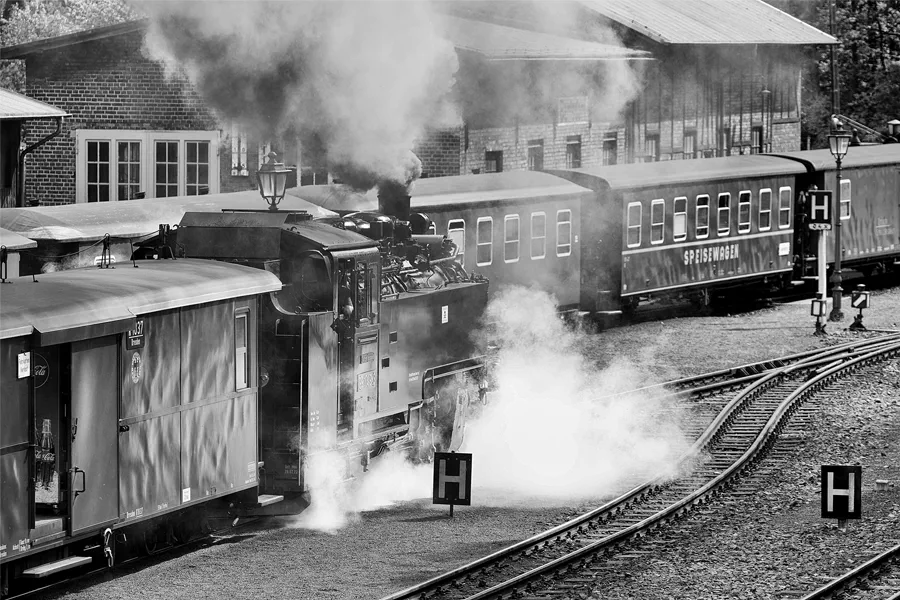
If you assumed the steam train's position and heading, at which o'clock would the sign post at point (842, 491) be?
The sign post is roughly at 1 o'clock from the steam train.

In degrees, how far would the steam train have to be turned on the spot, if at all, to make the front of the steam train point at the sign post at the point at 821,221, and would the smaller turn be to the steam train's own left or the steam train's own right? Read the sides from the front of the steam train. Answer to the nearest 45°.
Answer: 0° — it already faces it

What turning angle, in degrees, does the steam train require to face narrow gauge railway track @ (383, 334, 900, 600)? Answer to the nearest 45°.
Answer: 0° — it already faces it

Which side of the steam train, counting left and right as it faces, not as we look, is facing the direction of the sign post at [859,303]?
front

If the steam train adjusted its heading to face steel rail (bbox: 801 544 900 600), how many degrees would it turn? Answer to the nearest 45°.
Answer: approximately 45° to its right

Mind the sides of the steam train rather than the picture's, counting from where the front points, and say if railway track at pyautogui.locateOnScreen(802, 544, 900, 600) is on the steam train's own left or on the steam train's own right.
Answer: on the steam train's own right

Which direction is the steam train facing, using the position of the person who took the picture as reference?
facing away from the viewer and to the right of the viewer

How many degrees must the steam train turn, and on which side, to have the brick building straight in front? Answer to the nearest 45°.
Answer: approximately 45° to its left

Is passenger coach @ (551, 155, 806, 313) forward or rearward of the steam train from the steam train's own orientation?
forward

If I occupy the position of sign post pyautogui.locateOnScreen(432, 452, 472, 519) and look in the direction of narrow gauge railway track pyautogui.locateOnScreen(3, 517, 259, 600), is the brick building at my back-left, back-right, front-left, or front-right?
back-right
